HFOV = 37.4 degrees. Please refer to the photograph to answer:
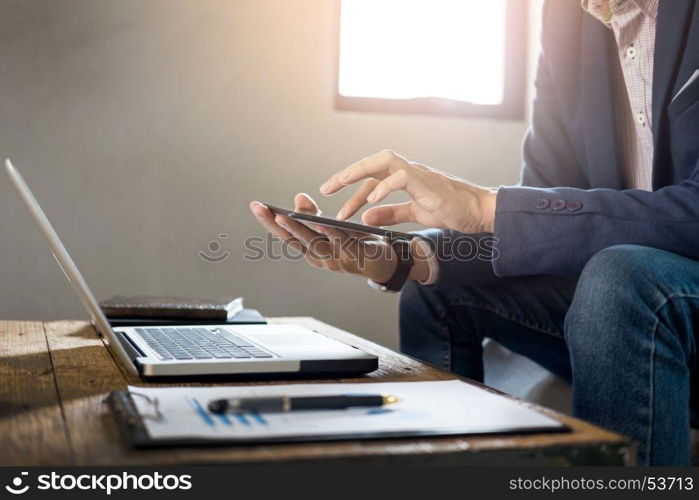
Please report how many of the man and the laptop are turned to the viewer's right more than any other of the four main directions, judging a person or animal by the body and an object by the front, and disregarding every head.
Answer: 1

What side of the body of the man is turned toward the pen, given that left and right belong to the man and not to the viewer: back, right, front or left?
front

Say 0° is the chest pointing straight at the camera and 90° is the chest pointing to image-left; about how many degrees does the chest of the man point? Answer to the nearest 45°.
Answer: approximately 45°

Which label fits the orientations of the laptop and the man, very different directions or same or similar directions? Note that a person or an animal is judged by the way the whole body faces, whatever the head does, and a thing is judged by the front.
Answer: very different directions

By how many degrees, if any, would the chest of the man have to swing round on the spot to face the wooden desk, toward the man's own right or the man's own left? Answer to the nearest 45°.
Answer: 0° — they already face it

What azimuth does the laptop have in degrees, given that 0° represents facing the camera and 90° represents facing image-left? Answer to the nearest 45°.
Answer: approximately 270°
